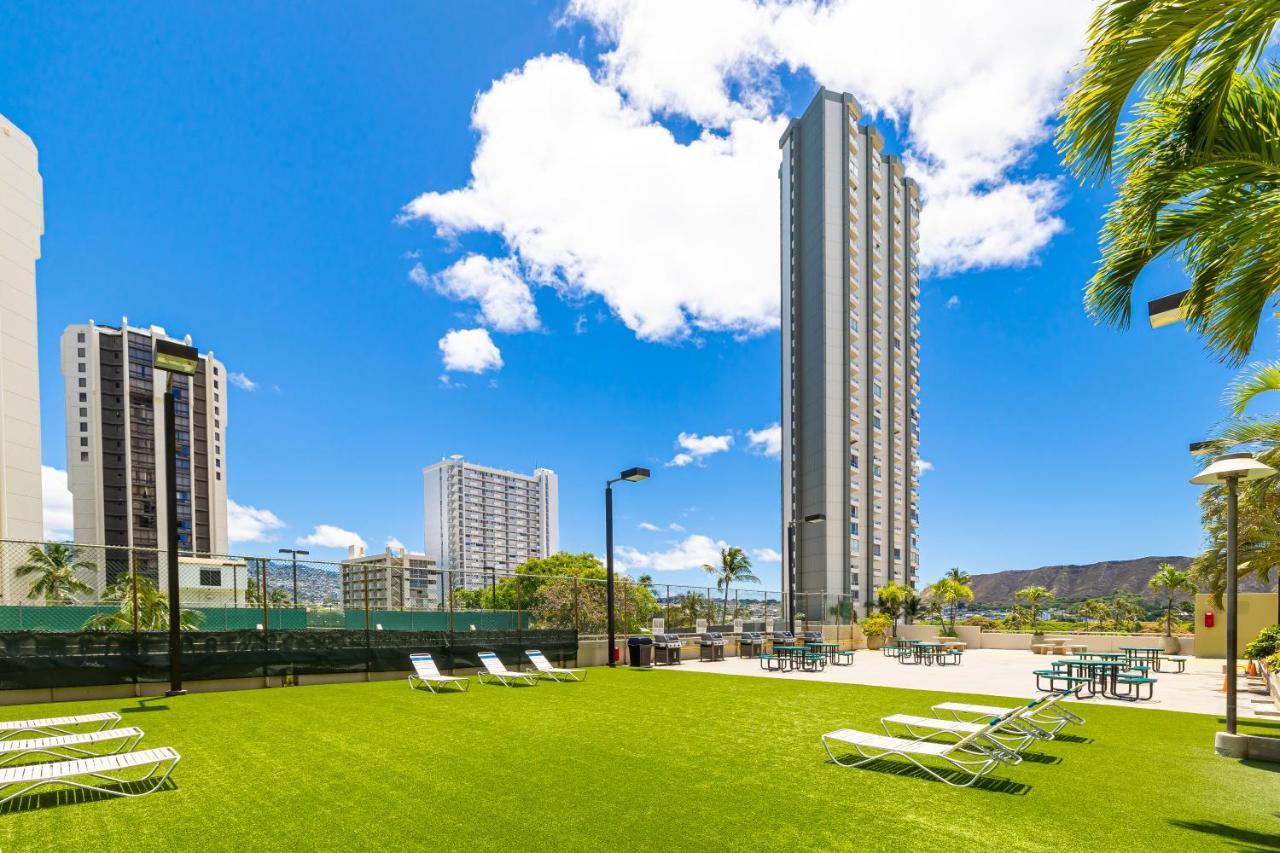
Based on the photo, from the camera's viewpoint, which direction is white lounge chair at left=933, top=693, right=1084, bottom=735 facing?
to the viewer's left

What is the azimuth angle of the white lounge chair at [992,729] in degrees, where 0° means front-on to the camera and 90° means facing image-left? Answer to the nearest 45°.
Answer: approximately 90°

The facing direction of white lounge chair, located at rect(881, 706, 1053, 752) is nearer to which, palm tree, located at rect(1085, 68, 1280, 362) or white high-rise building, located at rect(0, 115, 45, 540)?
the white high-rise building

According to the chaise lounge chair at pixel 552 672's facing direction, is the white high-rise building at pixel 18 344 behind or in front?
behind

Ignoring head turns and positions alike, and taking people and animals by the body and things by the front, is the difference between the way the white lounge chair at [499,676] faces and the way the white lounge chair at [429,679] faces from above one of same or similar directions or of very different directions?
same or similar directions

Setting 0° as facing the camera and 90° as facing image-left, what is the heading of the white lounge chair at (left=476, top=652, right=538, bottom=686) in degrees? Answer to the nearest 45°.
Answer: approximately 315°

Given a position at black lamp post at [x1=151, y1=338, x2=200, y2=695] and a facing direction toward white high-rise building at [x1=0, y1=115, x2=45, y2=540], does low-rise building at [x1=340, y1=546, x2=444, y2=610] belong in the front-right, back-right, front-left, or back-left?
front-right

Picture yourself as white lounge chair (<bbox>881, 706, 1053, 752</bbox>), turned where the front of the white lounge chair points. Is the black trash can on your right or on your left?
on your right

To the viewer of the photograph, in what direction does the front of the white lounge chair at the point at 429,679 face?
facing the viewer and to the right of the viewer

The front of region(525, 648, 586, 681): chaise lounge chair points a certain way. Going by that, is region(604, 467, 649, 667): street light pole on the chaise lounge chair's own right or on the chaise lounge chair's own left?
on the chaise lounge chair's own left
